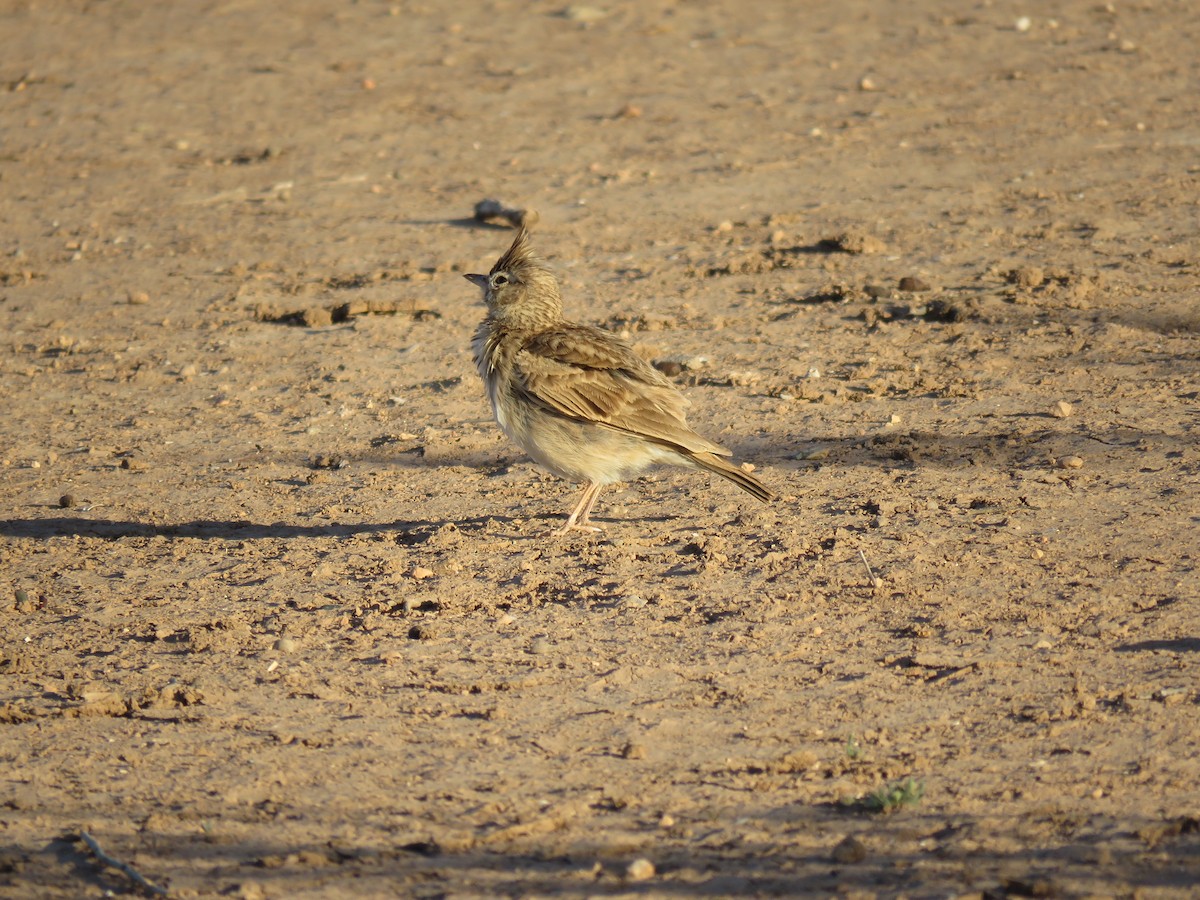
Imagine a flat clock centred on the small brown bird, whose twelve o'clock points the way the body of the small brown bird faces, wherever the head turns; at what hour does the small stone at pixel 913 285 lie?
The small stone is roughly at 4 o'clock from the small brown bird.

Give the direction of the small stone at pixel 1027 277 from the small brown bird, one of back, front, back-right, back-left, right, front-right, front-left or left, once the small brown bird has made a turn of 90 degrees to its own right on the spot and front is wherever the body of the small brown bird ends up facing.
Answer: front-right

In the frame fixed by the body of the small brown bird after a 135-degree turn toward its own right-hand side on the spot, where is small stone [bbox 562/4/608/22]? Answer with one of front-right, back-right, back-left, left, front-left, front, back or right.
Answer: front-left

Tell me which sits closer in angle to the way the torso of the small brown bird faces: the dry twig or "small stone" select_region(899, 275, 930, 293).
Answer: the dry twig

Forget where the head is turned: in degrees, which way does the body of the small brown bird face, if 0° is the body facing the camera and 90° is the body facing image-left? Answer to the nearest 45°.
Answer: approximately 90°

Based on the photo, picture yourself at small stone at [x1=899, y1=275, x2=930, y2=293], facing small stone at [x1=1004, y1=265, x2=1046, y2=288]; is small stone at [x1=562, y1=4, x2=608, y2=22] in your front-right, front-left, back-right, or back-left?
back-left

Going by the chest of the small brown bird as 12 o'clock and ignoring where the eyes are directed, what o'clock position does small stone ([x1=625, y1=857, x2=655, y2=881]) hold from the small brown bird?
The small stone is roughly at 9 o'clock from the small brown bird.
